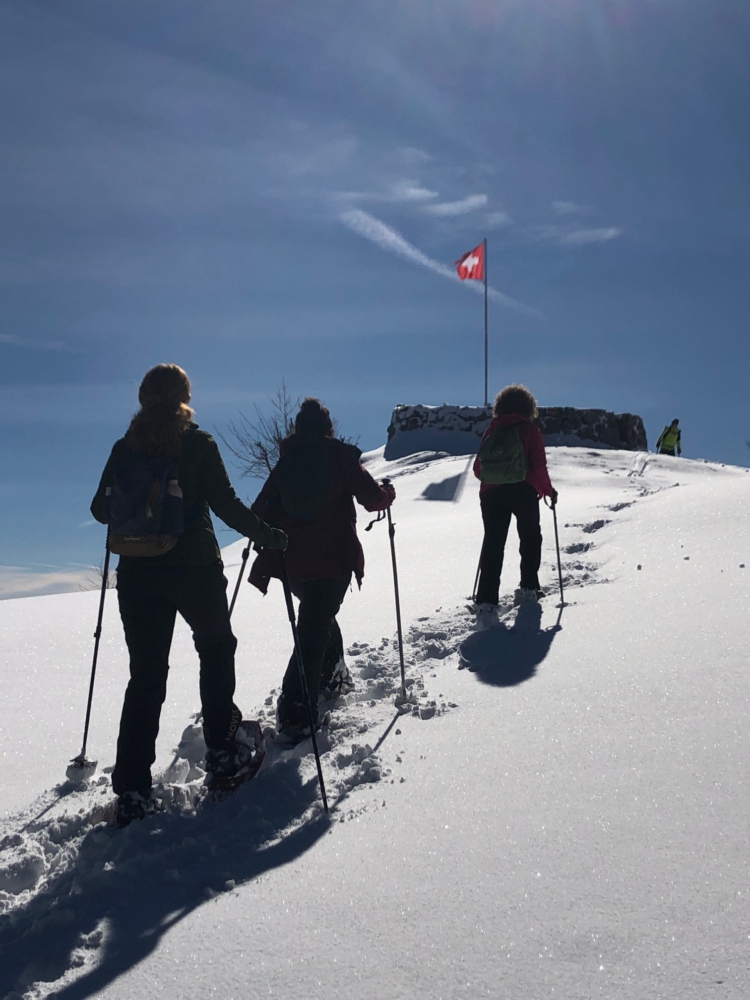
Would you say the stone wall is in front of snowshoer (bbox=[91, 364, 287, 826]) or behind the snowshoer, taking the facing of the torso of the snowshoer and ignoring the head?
in front

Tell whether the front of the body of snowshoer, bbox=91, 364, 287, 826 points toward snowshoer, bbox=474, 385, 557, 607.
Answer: yes

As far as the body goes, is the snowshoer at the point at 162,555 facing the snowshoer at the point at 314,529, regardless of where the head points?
yes

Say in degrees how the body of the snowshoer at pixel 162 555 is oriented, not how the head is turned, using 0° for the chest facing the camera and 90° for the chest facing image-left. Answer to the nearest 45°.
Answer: approximately 225°
